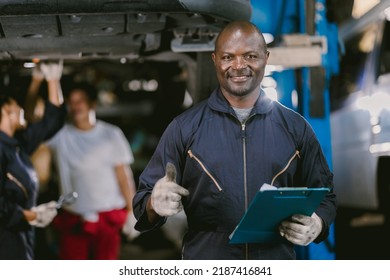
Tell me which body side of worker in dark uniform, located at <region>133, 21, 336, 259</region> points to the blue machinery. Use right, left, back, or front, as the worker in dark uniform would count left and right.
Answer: back

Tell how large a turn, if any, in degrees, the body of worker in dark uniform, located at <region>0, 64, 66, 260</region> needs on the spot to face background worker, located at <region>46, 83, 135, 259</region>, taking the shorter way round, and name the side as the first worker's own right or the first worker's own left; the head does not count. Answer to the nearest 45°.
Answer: approximately 90° to the first worker's own left

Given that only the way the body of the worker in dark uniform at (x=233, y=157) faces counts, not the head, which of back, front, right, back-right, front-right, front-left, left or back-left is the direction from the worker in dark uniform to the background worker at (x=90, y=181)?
back-right

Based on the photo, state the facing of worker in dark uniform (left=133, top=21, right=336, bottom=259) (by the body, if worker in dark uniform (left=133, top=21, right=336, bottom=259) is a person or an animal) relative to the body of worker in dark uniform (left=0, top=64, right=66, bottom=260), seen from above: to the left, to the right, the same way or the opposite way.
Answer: to the right

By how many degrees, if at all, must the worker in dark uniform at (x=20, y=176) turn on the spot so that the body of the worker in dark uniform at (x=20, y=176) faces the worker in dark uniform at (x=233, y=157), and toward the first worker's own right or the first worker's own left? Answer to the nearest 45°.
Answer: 0° — they already face them

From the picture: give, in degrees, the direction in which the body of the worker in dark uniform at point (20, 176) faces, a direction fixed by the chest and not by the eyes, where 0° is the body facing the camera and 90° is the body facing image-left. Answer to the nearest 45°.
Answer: approximately 315°

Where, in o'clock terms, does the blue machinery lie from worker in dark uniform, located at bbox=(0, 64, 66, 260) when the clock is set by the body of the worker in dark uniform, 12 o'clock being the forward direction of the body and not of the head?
The blue machinery is roughly at 11 o'clock from the worker in dark uniform.

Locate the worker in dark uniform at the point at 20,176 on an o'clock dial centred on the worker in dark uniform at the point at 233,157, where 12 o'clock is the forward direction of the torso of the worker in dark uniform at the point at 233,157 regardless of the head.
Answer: the worker in dark uniform at the point at 20,176 is roughly at 4 o'clock from the worker in dark uniform at the point at 233,157.
